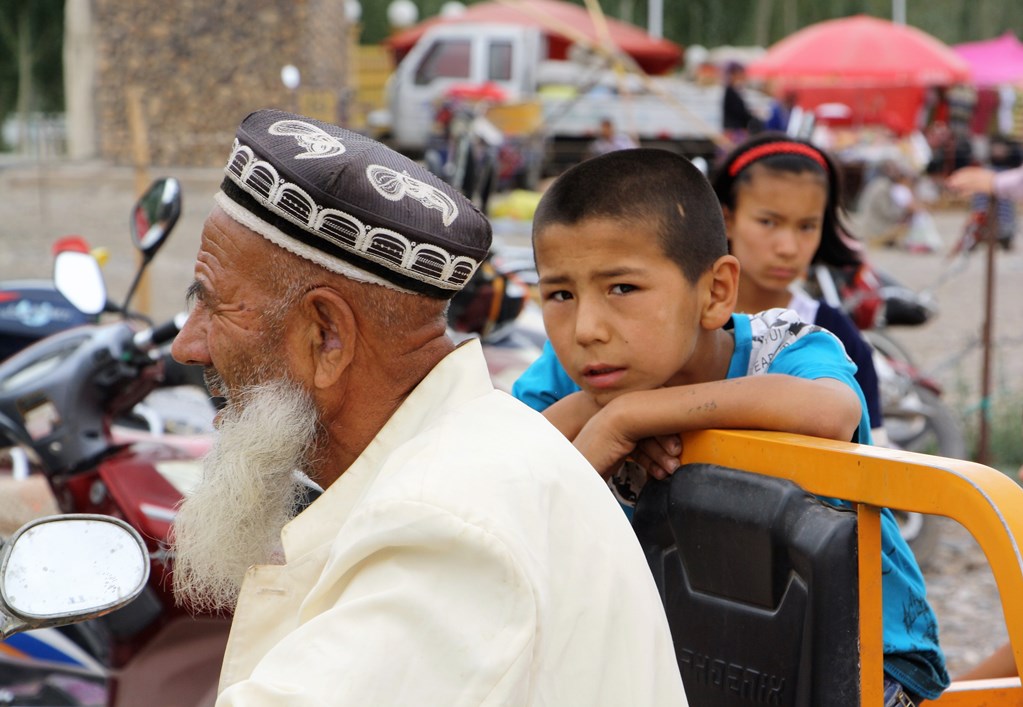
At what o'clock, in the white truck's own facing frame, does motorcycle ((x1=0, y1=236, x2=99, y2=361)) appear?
The motorcycle is roughly at 9 o'clock from the white truck.

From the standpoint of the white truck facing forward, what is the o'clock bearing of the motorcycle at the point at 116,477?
The motorcycle is roughly at 9 o'clock from the white truck.

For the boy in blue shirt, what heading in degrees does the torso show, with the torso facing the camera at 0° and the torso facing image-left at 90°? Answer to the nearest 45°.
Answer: approximately 45°

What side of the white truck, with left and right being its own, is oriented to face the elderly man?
left

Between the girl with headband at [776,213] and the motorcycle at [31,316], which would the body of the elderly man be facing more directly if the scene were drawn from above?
the motorcycle

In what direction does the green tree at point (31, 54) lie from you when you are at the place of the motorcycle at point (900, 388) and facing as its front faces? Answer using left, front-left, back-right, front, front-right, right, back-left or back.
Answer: front-right

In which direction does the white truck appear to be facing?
to the viewer's left

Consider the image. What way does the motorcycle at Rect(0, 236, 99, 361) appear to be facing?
to the viewer's left

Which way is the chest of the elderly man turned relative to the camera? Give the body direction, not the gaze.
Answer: to the viewer's left

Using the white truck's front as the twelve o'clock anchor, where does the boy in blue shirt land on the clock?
The boy in blue shirt is roughly at 9 o'clock from the white truck.
